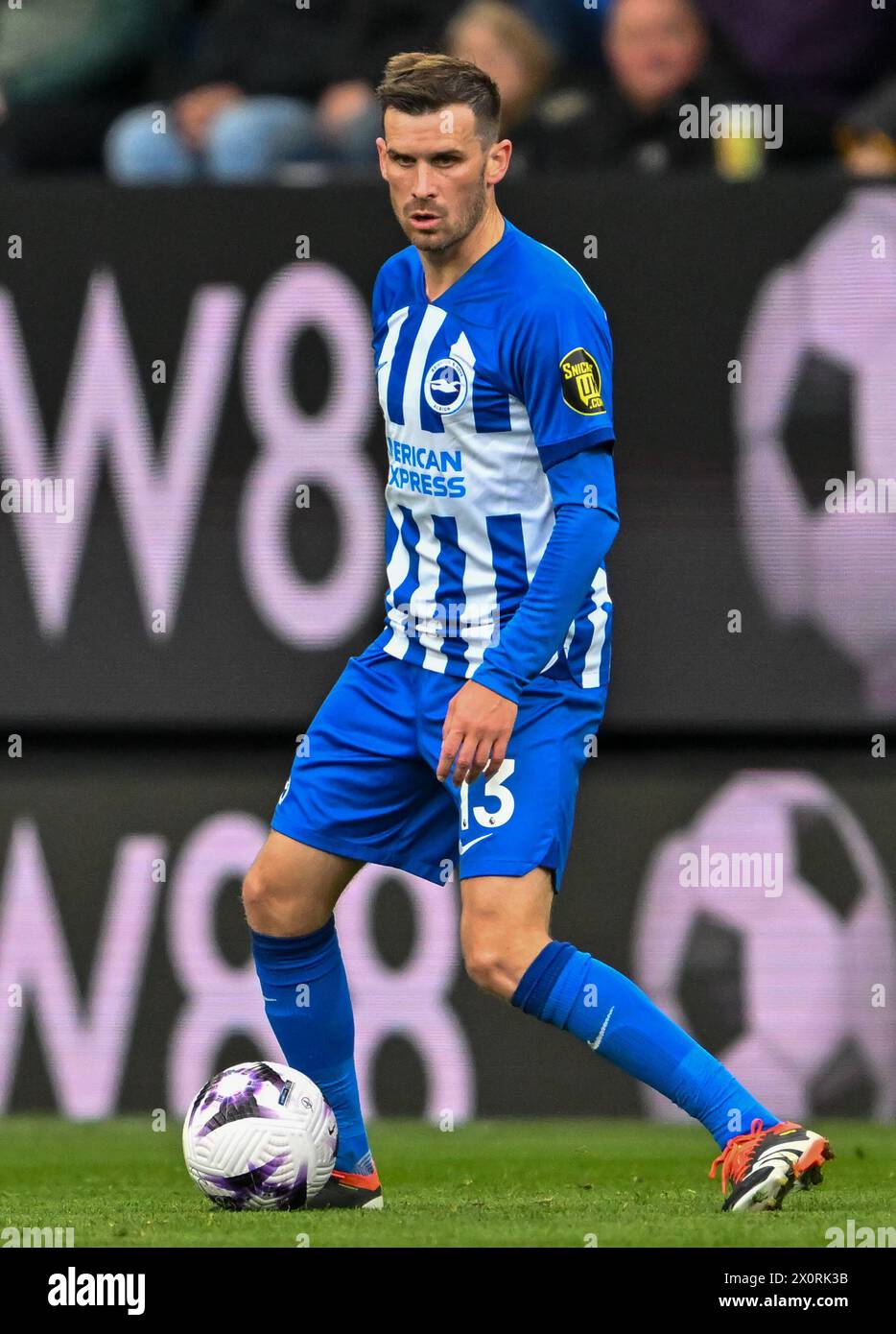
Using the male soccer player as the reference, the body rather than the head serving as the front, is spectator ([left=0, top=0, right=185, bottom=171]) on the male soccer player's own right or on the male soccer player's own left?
on the male soccer player's own right

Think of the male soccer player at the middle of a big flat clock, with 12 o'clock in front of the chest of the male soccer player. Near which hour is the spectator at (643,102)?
The spectator is roughly at 5 o'clock from the male soccer player.

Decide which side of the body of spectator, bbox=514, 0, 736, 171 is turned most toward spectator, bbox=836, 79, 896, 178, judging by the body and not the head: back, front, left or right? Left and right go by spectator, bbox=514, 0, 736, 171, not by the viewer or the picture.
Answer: left

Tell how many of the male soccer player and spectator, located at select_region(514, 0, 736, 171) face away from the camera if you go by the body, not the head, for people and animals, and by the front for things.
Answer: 0

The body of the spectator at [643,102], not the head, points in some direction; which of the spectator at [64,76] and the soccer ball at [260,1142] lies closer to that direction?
the soccer ball

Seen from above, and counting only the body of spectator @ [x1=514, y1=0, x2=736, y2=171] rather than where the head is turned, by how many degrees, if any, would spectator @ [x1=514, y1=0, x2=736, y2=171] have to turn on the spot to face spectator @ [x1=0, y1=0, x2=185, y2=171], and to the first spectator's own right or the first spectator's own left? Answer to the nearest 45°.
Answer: approximately 90° to the first spectator's own right

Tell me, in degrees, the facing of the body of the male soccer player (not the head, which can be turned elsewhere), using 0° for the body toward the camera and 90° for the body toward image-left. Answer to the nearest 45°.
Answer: approximately 45°

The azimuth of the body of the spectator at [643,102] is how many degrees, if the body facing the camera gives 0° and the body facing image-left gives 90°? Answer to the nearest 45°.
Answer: approximately 0°

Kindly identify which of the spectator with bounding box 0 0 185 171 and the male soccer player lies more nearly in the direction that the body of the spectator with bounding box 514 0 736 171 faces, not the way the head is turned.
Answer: the male soccer player

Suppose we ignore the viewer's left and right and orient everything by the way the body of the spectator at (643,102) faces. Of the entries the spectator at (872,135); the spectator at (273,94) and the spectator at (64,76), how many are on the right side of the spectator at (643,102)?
2
